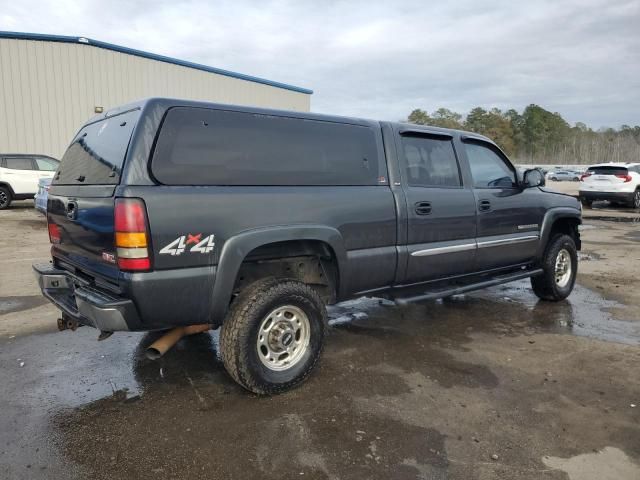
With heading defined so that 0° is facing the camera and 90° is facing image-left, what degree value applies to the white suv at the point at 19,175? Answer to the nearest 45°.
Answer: approximately 270°

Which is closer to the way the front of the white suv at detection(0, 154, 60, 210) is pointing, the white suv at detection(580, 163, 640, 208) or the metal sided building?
the white suv

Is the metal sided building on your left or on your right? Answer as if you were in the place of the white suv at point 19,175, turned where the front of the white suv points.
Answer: on your left

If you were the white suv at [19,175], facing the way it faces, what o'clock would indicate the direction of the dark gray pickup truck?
The dark gray pickup truck is roughly at 3 o'clock from the white suv.

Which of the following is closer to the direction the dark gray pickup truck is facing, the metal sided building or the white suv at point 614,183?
the white suv

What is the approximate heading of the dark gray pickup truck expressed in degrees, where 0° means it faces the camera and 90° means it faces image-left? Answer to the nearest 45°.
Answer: approximately 225°

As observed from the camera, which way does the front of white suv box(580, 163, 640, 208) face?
facing away from the viewer and to the right of the viewer
